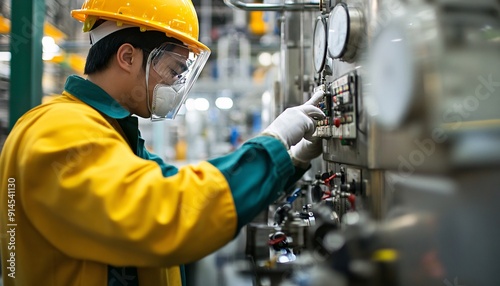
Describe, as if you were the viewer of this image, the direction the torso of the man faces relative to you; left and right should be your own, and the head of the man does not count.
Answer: facing to the right of the viewer

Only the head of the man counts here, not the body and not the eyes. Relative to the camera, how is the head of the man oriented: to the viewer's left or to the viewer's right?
to the viewer's right

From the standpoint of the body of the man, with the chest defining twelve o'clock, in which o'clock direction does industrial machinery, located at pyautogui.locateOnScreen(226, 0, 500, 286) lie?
The industrial machinery is roughly at 1 o'clock from the man.
